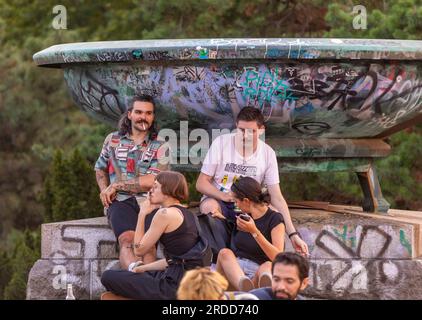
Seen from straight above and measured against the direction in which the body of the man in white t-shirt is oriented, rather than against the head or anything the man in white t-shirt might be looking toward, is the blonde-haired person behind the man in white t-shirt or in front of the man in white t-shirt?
in front

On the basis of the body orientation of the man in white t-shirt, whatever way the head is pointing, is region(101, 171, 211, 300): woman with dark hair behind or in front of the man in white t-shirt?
in front

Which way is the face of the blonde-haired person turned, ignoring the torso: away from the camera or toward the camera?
away from the camera

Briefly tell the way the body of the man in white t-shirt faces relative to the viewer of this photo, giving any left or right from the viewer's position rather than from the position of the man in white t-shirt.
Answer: facing the viewer

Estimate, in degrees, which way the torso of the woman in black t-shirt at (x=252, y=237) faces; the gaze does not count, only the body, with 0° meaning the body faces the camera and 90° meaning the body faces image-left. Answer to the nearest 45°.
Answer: approximately 45°

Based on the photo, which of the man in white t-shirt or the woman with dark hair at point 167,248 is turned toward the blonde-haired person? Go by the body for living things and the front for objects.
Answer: the man in white t-shirt

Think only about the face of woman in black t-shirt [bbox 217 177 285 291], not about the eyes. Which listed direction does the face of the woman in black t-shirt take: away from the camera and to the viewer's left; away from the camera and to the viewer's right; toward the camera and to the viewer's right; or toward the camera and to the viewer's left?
toward the camera and to the viewer's left
